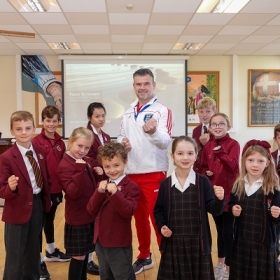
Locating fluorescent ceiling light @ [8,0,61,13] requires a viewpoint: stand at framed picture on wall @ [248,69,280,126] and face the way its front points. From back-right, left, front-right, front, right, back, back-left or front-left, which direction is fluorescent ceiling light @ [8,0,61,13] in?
front-right

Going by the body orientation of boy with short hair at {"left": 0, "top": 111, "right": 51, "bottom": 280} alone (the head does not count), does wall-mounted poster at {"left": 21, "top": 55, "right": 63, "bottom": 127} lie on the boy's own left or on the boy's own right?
on the boy's own left

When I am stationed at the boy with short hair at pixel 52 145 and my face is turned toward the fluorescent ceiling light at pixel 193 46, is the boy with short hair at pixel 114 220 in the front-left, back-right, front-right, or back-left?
back-right

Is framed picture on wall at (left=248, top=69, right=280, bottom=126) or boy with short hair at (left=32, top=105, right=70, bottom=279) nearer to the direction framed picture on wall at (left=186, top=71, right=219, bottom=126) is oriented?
the boy with short hair

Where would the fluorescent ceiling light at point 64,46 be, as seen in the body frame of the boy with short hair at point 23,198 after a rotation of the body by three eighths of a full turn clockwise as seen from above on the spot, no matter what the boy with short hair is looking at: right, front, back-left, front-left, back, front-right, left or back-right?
right

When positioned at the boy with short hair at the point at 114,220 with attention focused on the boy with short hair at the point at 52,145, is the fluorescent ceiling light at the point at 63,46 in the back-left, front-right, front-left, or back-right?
front-right

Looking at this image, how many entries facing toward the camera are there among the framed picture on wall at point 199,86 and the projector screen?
2

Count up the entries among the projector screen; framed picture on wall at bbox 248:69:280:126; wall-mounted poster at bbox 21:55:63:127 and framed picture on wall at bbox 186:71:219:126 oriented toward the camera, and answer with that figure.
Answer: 4

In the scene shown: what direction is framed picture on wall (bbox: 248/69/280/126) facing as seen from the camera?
toward the camera

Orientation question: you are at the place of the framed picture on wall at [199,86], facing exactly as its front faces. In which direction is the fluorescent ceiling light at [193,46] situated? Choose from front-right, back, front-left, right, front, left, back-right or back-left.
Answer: front

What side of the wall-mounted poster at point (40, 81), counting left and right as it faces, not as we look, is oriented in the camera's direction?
front

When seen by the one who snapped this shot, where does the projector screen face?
facing the viewer

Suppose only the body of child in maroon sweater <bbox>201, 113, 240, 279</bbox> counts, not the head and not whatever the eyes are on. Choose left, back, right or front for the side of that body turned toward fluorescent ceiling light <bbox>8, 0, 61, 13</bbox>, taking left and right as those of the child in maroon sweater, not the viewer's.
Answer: right

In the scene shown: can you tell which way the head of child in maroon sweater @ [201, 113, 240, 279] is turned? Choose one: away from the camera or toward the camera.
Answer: toward the camera

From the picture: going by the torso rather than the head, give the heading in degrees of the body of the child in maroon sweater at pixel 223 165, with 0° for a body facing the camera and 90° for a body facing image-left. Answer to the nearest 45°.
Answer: approximately 45°

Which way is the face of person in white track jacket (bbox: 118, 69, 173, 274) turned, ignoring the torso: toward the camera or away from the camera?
toward the camera

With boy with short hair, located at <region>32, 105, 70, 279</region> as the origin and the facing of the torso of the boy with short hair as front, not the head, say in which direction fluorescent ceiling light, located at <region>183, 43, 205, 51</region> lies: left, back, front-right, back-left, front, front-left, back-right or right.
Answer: left

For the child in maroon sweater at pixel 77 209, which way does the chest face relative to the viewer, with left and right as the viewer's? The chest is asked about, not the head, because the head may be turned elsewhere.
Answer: facing the viewer and to the right of the viewer

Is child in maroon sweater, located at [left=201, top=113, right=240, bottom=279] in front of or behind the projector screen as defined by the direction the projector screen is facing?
in front
